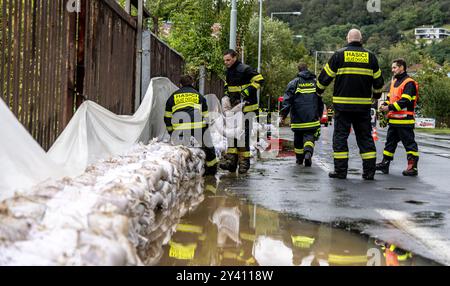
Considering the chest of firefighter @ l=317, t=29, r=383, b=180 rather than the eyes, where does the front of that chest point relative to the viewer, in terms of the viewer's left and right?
facing away from the viewer

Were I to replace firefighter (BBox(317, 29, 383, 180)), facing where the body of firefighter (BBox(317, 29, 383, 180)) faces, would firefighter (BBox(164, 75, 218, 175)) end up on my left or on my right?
on my left

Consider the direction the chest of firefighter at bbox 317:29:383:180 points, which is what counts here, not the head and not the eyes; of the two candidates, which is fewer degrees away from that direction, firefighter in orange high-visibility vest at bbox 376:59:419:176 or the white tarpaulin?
the firefighter in orange high-visibility vest

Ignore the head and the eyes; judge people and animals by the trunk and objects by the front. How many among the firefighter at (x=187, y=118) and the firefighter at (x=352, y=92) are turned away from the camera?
2

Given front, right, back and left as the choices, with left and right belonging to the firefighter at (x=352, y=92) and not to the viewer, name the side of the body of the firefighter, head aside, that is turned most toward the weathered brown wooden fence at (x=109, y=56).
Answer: left

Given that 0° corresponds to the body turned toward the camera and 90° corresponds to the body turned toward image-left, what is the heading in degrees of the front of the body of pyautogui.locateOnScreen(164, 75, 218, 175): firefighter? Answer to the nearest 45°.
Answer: approximately 180°
